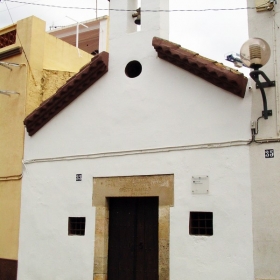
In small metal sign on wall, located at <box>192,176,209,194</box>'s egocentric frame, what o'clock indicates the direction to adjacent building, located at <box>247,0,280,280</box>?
The adjacent building is roughly at 10 o'clock from the small metal sign on wall.

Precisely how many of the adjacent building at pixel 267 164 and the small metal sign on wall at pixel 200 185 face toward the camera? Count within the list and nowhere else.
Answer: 2

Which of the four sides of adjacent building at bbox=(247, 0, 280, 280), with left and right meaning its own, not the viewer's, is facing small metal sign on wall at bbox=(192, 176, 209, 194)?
right

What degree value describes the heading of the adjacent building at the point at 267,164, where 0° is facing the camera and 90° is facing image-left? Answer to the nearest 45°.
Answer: approximately 0°

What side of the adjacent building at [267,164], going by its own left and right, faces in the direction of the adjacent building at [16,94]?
right

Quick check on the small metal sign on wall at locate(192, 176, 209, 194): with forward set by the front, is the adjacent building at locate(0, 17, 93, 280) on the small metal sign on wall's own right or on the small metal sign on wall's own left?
on the small metal sign on wall's own right
